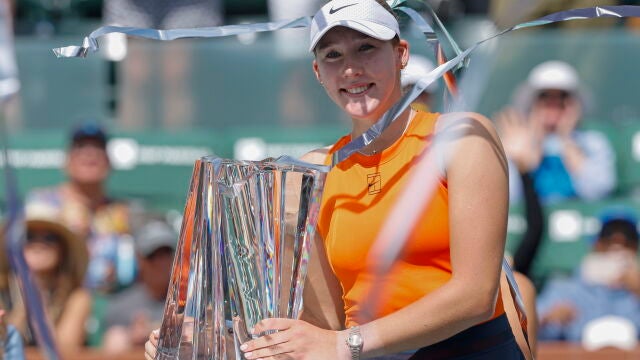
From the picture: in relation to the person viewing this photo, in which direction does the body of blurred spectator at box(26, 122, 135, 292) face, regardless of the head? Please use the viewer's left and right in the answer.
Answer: facing the viewer

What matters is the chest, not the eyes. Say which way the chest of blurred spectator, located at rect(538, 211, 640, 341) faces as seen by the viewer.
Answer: toward the camera

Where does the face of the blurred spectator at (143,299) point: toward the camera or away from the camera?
toward the camera

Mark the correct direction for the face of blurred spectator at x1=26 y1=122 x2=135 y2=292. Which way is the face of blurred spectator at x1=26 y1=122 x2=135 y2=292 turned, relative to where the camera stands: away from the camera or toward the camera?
toward the camera

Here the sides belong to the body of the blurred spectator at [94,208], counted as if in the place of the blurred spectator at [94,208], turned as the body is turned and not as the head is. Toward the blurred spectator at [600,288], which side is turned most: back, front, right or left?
left

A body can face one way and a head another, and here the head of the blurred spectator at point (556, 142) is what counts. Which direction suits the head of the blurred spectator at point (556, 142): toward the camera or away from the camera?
toward the camera

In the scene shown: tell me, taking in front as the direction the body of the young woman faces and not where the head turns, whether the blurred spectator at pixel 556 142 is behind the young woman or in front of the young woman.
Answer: behind

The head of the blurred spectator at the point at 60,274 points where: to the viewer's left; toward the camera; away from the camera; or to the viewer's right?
toward the camera

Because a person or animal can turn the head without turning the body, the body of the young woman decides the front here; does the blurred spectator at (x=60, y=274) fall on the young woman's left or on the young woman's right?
on the young woman's right
